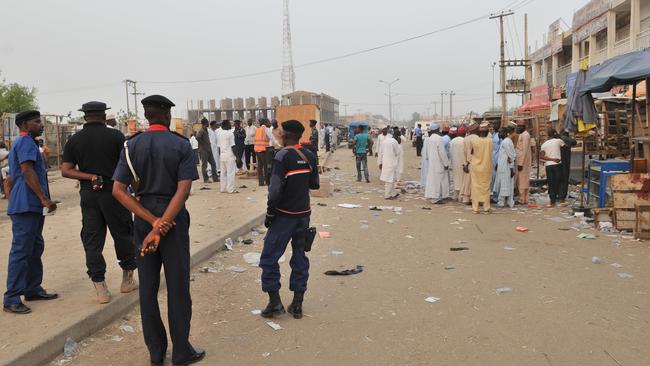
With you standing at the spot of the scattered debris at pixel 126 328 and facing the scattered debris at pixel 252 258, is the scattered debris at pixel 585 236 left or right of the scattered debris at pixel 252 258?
right

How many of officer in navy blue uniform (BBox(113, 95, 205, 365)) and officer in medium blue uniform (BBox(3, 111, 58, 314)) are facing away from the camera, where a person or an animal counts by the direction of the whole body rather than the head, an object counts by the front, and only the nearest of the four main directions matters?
1

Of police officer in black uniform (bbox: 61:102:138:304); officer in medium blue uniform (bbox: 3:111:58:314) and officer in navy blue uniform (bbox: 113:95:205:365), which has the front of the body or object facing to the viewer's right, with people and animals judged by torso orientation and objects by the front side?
officer in medium blue uniform (bbox: 3:111:58:314)

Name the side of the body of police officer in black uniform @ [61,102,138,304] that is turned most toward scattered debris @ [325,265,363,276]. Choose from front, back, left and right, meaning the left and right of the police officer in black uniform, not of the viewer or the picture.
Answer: right

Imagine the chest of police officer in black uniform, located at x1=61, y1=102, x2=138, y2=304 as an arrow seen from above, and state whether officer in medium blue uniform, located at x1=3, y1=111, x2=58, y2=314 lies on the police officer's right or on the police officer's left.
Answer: on the police officer's left

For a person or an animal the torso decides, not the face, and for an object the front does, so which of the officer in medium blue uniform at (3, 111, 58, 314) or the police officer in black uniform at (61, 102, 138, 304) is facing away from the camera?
the police officer in black uniform

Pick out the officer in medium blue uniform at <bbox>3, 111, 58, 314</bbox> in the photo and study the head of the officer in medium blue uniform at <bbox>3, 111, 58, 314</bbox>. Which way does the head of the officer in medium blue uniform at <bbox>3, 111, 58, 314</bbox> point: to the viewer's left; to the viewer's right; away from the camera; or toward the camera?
to the viewer's right

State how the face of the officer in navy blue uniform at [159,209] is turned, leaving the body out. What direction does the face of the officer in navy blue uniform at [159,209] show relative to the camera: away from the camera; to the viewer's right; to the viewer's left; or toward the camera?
away from the camera

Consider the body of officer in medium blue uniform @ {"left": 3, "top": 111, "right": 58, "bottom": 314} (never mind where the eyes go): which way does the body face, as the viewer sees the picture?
to the viewer's right

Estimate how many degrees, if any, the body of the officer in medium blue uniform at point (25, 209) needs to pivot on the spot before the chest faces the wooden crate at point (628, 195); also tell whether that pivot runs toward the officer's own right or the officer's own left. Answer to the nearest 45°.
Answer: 0° — they already face it

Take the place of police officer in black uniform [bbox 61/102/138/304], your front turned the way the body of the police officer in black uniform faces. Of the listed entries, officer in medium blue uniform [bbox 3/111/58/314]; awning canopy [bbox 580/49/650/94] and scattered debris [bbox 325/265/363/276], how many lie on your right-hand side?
2

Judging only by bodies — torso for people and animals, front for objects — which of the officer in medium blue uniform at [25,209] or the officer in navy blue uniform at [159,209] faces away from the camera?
the officer in navy blue uniform at [159,209]

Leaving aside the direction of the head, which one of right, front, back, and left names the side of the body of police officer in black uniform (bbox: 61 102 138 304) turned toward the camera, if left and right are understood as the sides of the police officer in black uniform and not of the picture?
back

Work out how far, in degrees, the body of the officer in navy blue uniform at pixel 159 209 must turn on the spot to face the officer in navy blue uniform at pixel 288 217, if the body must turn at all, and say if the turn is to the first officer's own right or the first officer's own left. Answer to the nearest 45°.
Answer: approximately 45° to the first officer's own right

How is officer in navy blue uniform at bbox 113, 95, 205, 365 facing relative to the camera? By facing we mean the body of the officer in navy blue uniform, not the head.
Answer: away from the camera

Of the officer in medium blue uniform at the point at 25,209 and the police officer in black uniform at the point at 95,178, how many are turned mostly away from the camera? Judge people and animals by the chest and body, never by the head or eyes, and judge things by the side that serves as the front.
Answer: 1
